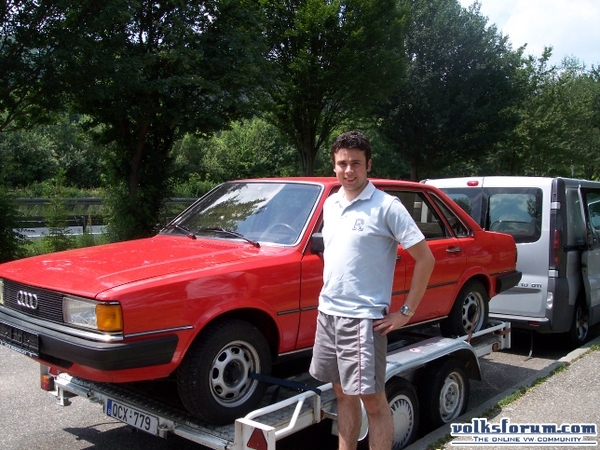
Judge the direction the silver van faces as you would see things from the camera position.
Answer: facing away from the viewer and to the right of the viewer

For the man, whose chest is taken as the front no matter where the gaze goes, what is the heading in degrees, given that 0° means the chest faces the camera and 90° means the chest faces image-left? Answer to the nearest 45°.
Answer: approximately 45°

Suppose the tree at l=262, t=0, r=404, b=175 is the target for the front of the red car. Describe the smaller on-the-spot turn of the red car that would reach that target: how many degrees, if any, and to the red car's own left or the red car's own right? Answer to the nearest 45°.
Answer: approximately 135° to the red car's own right

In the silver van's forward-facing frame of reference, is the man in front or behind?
behind

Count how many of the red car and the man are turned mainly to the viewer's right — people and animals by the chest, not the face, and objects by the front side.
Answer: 0

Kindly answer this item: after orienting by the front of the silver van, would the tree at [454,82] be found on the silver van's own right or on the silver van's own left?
on the silver van's own left

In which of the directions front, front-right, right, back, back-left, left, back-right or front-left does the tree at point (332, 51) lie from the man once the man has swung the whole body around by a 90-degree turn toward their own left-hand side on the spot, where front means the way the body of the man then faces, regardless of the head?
back-left
